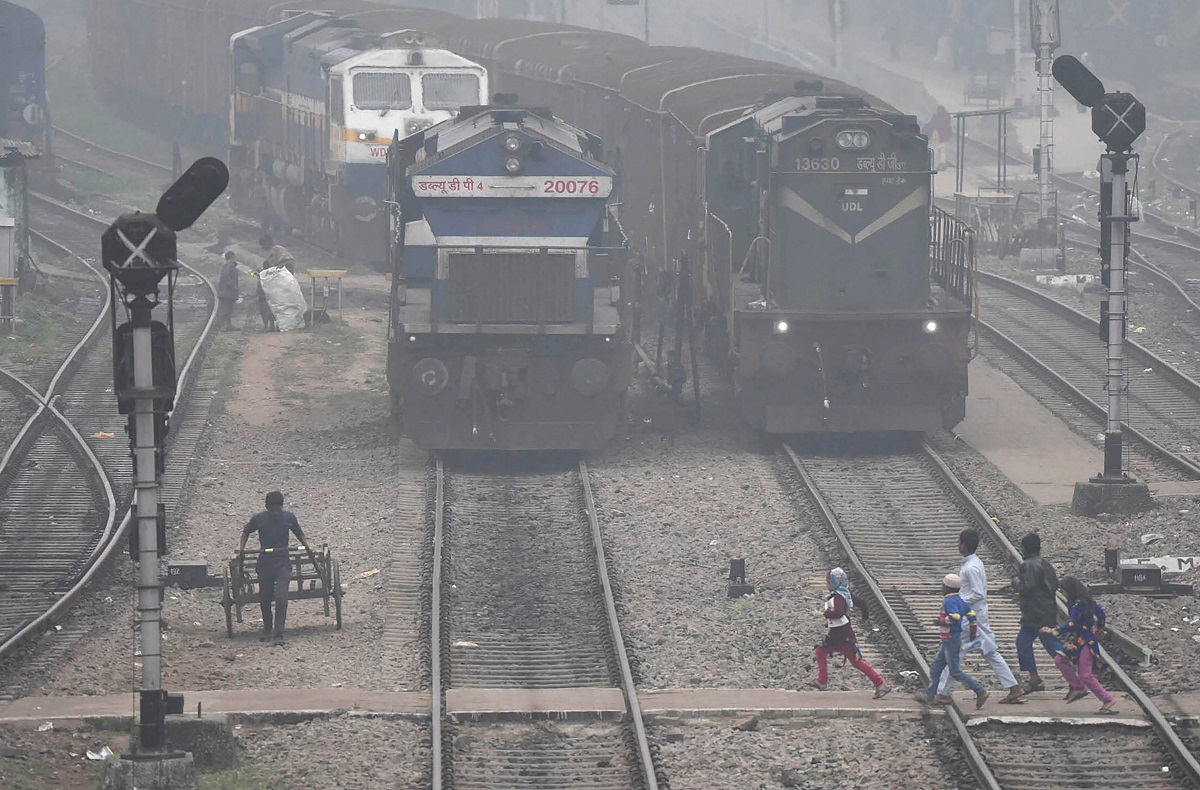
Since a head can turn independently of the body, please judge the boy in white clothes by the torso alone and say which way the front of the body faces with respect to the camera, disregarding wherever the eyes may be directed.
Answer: to the viewer's left

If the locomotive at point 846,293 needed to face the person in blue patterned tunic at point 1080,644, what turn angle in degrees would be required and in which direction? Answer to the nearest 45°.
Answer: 0° — it already faces them

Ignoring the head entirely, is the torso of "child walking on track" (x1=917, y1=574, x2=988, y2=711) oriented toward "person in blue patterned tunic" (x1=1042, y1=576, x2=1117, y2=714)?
no

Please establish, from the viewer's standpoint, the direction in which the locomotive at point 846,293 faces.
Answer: facing the viewer

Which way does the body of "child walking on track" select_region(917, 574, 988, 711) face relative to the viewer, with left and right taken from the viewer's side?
facing to the left of the viewer

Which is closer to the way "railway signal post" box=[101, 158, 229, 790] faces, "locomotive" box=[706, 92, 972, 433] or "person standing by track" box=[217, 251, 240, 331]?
the person standing by track

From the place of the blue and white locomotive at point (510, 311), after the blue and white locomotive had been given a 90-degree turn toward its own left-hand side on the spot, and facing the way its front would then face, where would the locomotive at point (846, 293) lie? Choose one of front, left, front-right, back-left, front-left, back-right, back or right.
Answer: front

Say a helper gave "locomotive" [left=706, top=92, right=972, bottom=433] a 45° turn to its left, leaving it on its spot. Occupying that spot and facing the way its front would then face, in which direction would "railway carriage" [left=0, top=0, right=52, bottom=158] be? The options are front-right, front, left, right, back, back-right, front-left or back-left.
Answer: back

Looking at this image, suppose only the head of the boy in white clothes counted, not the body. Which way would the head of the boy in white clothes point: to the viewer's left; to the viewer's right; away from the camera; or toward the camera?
to the viewer's left
